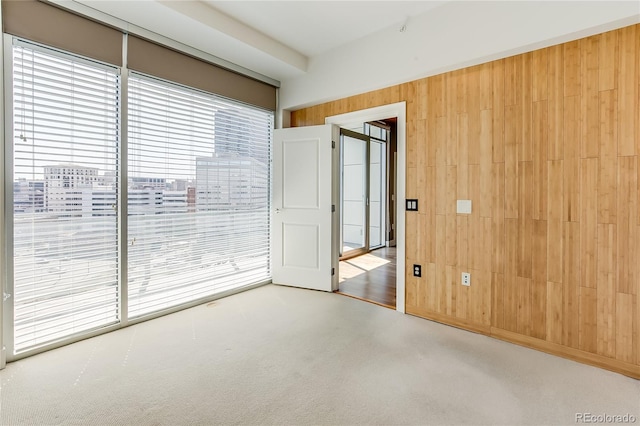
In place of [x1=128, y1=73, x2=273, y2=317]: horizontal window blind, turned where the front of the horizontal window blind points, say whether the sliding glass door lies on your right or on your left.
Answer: on your left

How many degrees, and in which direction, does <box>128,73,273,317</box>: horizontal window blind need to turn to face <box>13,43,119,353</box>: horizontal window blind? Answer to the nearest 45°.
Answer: approximately 90° to its right

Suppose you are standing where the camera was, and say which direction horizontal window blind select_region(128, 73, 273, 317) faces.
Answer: facing the viewer and to the right of the viewer
